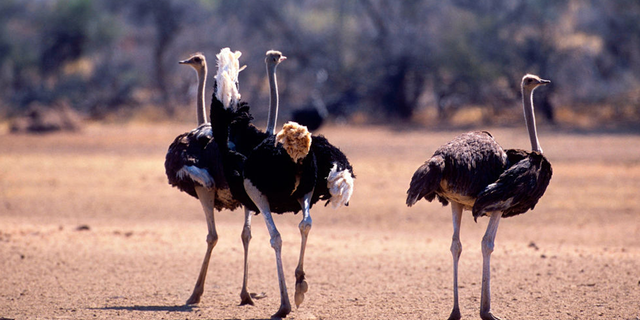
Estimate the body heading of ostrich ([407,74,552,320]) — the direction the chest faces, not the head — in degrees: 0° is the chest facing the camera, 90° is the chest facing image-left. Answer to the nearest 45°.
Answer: approximately 270°

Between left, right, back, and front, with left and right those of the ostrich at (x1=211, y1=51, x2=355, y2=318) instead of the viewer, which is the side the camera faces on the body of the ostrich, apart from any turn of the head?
back

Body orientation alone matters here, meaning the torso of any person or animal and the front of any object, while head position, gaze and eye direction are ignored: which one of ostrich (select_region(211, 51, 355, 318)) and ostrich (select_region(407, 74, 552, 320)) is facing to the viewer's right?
ostrich (select_region(407, 74, 552, 320))

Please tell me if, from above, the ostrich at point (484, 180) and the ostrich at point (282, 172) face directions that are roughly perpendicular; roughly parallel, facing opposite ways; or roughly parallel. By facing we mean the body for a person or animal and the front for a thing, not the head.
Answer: roughly perpendicular

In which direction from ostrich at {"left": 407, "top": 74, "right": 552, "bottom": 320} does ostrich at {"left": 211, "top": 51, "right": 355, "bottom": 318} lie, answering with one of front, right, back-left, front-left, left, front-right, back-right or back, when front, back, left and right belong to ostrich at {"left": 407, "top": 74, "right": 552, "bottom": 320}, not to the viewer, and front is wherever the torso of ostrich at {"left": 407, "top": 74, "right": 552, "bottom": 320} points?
back

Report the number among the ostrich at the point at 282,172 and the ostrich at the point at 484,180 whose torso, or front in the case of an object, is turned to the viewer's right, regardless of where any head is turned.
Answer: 1

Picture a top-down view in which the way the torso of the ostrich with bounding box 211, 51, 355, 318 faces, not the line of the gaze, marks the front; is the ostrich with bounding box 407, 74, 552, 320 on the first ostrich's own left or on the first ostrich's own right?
on the first ostrich's own right
